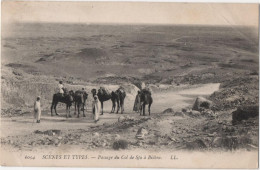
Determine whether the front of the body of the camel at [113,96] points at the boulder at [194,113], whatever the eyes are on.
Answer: no

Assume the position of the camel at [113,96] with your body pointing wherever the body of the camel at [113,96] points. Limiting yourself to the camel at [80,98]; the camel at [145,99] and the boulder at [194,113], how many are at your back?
2

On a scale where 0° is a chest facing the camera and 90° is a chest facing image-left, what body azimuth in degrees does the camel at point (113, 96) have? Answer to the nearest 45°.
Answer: approximately 90°

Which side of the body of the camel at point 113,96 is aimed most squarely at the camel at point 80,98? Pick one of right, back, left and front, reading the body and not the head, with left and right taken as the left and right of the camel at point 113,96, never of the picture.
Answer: front
